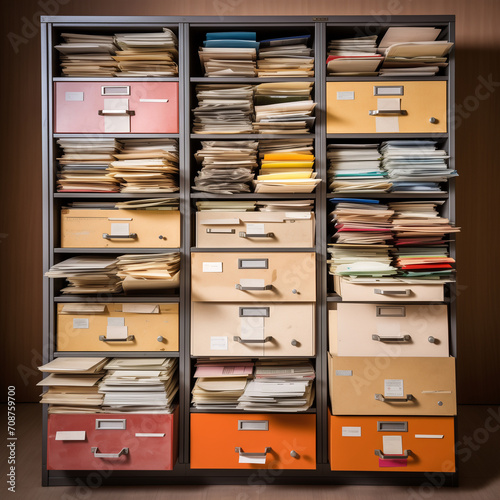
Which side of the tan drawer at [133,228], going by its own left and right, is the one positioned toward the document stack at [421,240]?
left

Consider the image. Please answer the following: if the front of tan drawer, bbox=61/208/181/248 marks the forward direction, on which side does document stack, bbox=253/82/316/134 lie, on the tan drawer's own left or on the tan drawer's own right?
on the tan drawer's own left

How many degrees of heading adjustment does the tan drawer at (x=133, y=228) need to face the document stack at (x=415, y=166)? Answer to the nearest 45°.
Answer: approximately 90° to its left

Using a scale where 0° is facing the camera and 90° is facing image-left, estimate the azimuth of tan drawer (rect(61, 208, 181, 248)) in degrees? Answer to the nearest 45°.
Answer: approximately 0°
